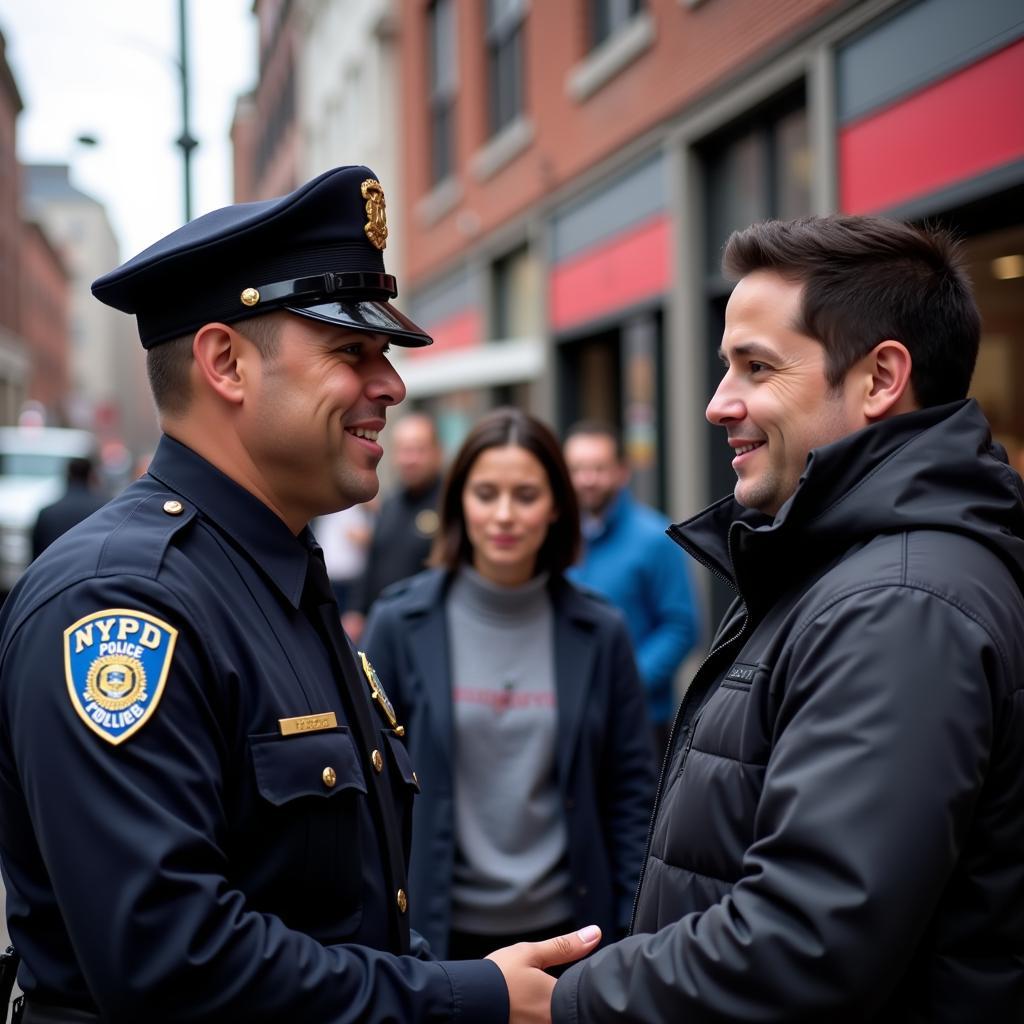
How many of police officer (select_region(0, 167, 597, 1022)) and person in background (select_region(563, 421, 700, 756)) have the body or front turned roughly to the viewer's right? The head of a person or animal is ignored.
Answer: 1

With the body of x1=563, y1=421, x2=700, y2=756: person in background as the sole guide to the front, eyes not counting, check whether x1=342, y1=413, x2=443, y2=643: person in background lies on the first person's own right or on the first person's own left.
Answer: on the first person's own right

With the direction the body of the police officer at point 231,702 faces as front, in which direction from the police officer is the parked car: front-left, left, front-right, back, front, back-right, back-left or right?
left

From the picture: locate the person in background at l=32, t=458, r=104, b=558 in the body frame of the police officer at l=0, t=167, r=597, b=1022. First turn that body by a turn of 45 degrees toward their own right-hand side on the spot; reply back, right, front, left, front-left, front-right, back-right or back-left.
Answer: back-left

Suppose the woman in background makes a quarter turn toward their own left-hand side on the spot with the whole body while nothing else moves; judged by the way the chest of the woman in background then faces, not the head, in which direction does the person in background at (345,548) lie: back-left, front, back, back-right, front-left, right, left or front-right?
left

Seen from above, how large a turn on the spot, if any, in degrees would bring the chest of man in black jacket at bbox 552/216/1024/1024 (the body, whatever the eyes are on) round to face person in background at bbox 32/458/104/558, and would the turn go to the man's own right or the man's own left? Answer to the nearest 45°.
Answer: approximately 45° to the man's own right

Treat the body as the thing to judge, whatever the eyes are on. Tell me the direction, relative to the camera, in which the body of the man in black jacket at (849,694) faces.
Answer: to the viewer's left

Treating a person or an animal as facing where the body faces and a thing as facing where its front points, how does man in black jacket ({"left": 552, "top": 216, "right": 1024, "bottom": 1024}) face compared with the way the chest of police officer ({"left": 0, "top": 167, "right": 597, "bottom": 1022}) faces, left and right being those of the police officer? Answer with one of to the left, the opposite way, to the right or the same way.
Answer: the opposite way

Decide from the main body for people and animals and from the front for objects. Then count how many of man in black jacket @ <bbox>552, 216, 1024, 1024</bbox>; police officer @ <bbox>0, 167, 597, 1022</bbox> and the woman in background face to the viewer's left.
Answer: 1

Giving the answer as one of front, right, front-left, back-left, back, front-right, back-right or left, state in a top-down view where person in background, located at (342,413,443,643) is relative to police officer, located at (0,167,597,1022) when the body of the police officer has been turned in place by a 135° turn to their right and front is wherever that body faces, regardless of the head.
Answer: back-right

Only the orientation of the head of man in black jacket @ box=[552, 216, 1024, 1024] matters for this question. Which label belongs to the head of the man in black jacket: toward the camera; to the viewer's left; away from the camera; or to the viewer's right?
to the viewer's left

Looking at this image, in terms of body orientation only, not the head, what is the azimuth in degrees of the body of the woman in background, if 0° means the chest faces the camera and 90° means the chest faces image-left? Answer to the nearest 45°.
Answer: approximately 0°

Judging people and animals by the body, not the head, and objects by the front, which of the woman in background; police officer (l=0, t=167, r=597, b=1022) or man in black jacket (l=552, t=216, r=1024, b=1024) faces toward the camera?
the woman in background

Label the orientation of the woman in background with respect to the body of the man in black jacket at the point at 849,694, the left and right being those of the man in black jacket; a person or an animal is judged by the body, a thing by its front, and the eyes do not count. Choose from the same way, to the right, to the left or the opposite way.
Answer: to the left

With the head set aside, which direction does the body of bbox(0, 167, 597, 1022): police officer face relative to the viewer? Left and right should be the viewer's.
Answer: facing to the right of the viewer
